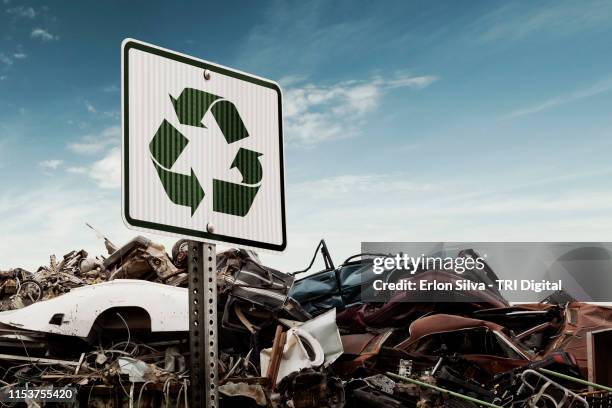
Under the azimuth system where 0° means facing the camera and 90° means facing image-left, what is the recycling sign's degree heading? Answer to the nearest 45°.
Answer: approximately 315°
